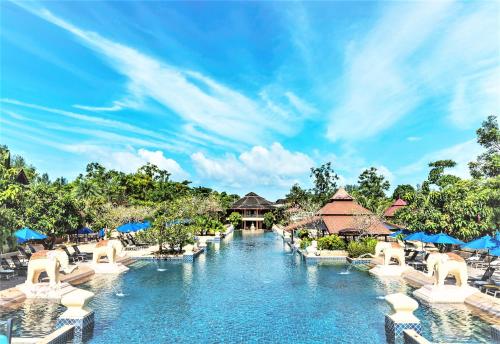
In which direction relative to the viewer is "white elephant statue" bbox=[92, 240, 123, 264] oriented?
to the viewer's right

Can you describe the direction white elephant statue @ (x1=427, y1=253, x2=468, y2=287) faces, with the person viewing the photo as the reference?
facing to the left of the viewer

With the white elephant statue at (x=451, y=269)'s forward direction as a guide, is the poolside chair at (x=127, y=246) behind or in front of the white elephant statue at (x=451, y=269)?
in front

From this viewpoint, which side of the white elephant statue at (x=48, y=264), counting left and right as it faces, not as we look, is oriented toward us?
right

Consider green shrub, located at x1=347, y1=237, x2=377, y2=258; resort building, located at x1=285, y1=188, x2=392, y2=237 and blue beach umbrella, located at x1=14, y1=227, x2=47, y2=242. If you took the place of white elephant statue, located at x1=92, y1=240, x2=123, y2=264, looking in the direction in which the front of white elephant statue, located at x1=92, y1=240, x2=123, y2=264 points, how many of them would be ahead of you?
2

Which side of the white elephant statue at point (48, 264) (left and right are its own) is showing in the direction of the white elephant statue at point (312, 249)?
front

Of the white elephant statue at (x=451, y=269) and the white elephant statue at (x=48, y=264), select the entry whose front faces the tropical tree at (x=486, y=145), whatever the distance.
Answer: the white elephant statue at (x=48, y=264)

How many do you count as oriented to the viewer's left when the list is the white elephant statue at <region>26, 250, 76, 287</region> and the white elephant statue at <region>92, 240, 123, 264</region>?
0

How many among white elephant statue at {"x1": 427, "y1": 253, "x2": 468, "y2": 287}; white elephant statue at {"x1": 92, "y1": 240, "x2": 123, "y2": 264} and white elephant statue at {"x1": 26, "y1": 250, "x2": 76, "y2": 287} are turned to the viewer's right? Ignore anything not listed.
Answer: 2

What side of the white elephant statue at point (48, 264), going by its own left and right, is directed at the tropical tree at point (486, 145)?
front

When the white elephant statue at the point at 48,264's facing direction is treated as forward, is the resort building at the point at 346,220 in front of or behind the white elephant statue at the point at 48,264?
in front
